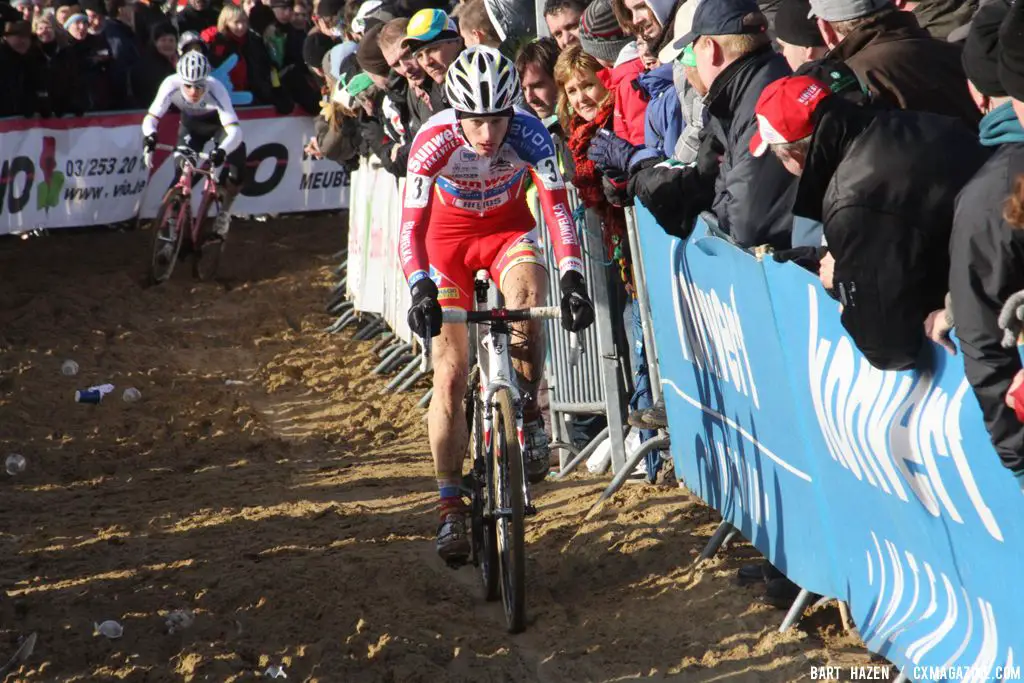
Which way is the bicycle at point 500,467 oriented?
toward the camera

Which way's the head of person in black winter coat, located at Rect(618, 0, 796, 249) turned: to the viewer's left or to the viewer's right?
to the viewer's left

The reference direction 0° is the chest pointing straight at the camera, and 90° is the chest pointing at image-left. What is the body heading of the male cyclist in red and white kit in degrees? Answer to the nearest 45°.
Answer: approximately 0°

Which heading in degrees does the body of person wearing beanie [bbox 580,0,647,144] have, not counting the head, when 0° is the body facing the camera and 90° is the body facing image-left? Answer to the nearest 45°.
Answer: approximately 90°

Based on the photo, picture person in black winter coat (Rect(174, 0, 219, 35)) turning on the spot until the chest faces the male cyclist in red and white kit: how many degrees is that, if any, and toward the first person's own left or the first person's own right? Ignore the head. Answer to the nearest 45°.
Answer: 0° — they already face them

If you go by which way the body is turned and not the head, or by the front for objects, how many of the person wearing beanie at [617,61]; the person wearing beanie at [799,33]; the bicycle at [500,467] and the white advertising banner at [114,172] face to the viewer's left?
2

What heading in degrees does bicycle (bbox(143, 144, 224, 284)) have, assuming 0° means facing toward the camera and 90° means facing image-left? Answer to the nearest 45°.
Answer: approximately 45°

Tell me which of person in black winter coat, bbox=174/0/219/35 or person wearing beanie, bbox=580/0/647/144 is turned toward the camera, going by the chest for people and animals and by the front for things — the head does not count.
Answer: the person in black winter coat

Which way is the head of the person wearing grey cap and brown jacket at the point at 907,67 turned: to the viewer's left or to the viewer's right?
to the viewer's left

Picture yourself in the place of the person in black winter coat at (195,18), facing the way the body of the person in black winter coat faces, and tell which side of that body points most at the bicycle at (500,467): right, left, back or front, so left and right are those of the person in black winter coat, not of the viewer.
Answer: front

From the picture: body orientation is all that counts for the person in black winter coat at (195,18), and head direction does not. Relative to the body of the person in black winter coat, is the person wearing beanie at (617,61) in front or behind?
in front

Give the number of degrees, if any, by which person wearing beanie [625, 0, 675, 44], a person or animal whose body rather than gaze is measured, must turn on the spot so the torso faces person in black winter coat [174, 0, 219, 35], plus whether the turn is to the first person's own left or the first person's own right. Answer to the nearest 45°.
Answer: approximately 90° to the first person's own right
